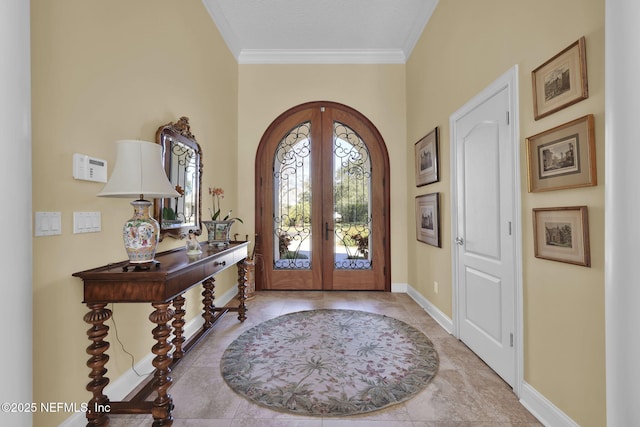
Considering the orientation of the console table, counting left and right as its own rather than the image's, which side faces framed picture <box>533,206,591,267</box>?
front

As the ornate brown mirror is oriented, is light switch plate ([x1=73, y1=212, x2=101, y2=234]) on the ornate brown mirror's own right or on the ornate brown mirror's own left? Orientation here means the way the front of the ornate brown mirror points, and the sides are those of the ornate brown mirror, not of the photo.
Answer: on the ornate brown mirror's own right

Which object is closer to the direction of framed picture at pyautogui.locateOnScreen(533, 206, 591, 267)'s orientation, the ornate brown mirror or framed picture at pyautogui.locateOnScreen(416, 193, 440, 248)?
the ornate brown mirror

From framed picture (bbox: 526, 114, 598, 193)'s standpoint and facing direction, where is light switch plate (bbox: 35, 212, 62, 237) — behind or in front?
in front

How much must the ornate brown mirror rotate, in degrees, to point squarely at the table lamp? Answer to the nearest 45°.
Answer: approximately 45° to its right

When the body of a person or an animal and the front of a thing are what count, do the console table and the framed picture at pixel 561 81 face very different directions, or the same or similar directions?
very different directions

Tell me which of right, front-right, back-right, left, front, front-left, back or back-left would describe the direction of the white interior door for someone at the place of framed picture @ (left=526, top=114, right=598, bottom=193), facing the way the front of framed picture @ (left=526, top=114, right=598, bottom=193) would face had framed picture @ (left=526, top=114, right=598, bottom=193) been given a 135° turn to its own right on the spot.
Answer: front-left

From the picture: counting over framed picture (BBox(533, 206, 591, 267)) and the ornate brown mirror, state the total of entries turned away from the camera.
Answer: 0

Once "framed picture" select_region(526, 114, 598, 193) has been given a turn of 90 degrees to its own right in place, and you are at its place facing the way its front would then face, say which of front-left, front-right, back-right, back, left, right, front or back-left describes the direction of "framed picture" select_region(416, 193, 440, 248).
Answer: front

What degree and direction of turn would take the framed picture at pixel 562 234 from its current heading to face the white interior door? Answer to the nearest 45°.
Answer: approximately 90° to its right
